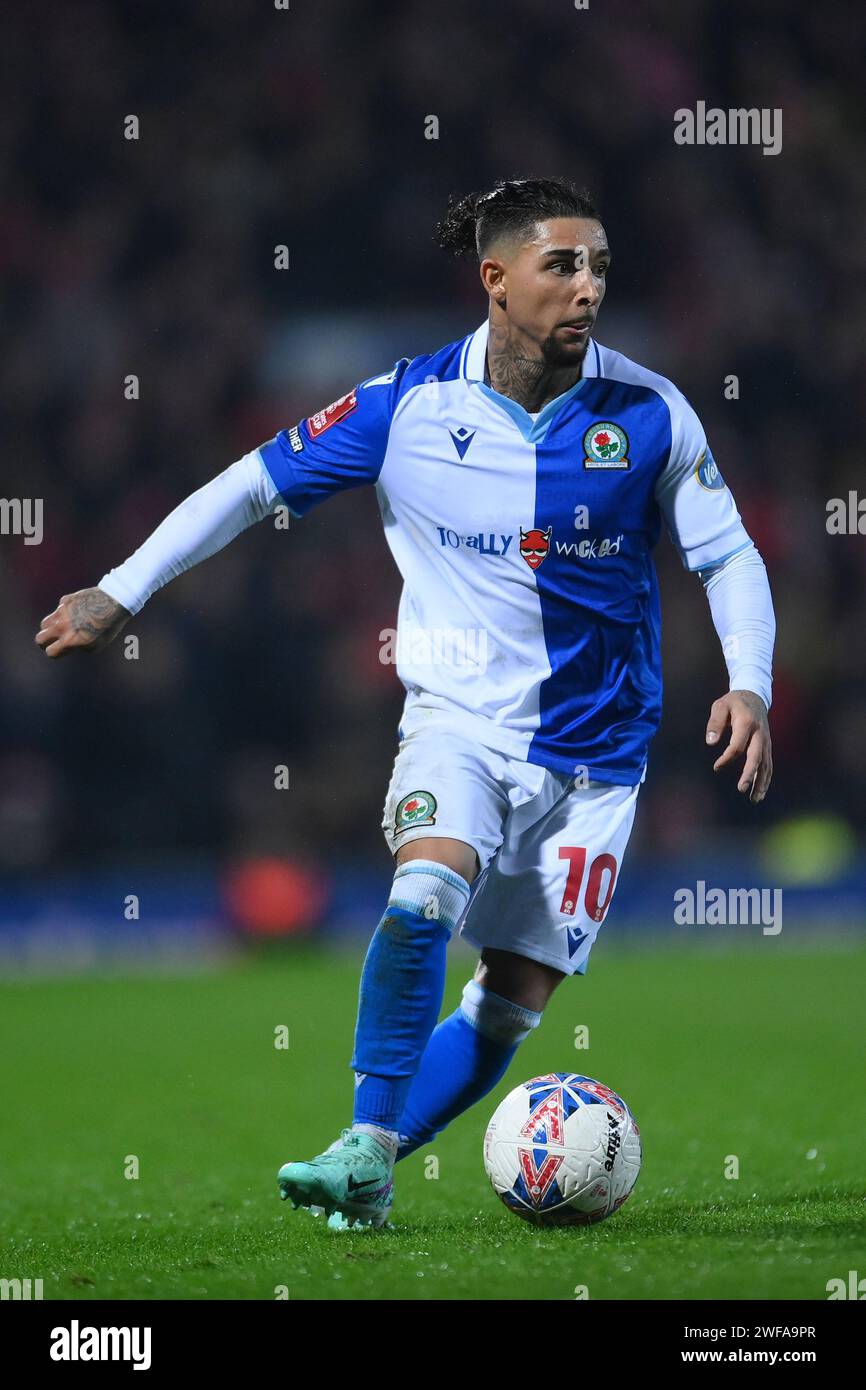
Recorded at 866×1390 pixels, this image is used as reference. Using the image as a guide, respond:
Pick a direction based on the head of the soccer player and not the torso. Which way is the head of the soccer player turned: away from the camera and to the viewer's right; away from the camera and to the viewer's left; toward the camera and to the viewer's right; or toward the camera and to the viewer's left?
toward the camera and to the viewer's right

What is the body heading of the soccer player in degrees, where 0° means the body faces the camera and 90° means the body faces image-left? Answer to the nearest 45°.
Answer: approximately 0°
